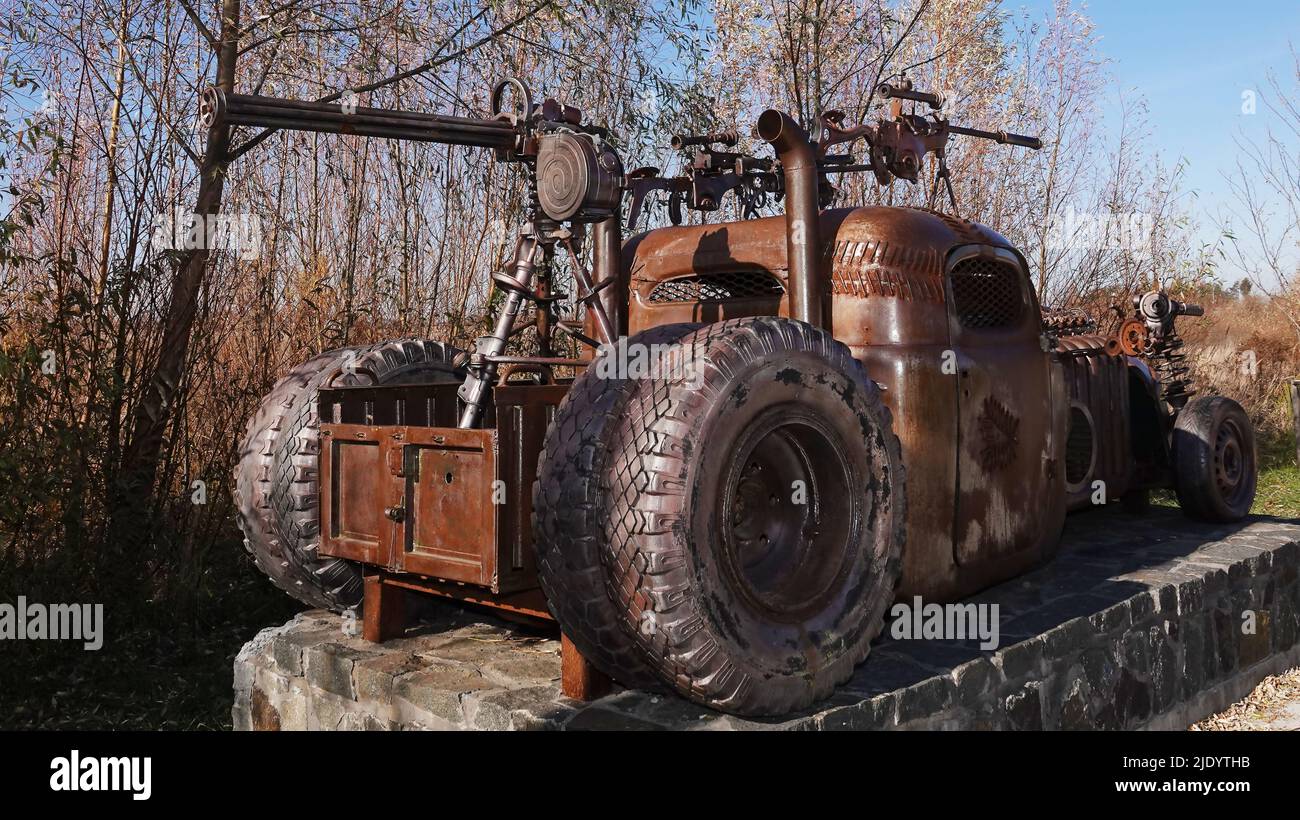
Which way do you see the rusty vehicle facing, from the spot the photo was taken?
facing away from the viewer and to the right of the viewer
